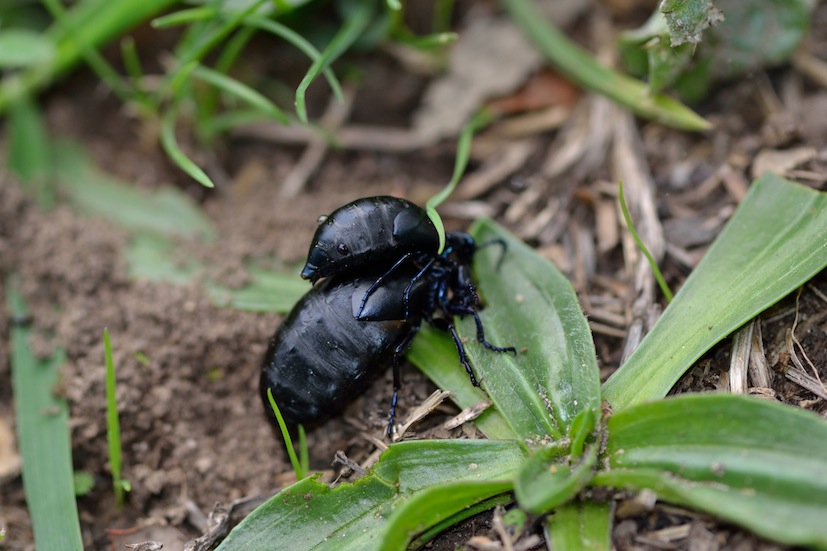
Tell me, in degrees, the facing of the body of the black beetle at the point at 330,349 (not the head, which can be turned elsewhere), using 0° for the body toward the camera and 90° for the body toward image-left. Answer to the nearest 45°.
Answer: approximately 225°

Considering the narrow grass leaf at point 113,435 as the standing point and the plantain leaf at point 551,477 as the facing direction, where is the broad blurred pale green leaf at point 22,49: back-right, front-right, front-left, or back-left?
back-left

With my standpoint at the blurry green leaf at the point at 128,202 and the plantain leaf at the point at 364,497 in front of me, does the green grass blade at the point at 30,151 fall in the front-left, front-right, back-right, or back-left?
back-right

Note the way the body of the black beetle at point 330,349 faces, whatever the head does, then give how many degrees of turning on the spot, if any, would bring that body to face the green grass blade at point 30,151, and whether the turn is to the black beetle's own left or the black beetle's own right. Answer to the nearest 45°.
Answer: approximately 90° to the black beetle's own left

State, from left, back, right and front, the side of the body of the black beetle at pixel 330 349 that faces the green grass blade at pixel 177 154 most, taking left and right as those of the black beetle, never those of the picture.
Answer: left
